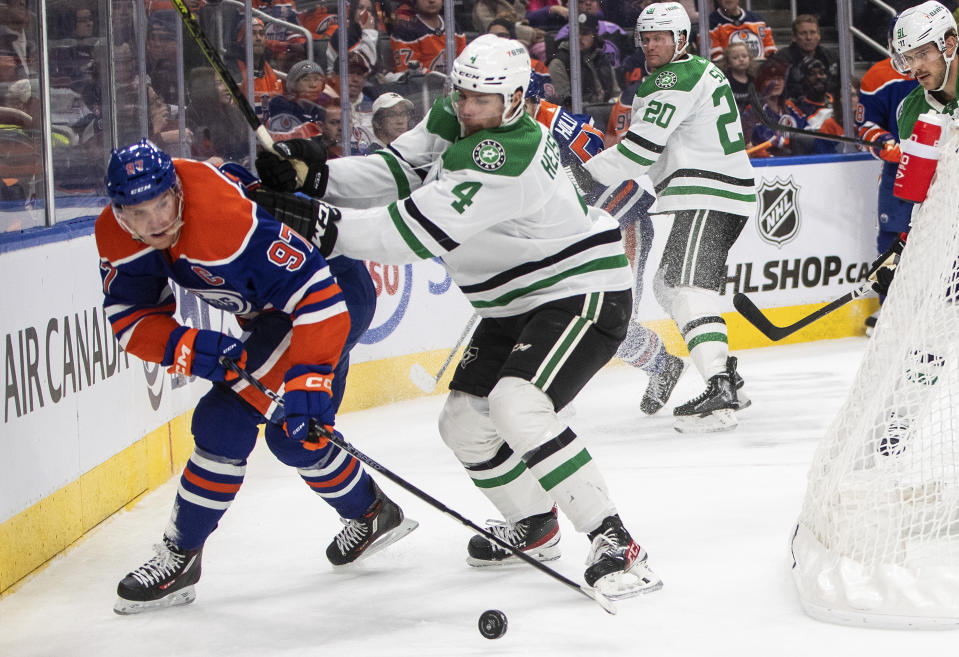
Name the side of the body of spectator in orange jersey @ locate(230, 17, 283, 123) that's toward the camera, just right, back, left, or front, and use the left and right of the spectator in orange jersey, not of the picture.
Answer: front

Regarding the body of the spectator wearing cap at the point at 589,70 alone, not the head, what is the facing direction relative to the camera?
toward the camera

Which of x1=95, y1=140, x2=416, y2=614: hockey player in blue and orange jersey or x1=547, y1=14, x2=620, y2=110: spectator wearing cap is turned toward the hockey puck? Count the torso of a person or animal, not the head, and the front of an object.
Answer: the spectator wearing cap

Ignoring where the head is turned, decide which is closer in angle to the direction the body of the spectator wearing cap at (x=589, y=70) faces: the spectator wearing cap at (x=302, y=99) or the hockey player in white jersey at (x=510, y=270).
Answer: the hockey player in white jersey

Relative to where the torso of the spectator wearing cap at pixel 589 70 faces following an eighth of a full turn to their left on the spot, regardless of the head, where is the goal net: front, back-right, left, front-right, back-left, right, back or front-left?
front-right

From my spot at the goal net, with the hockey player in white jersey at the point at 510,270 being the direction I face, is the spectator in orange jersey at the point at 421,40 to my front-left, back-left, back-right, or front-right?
front-right

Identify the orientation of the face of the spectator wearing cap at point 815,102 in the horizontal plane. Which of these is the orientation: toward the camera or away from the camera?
toward the camera

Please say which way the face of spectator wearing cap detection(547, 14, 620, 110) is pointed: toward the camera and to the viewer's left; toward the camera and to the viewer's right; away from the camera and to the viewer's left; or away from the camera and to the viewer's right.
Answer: toward the camera and to the viewer's left

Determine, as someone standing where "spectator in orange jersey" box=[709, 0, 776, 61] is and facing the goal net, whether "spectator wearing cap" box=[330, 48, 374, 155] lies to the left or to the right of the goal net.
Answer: right

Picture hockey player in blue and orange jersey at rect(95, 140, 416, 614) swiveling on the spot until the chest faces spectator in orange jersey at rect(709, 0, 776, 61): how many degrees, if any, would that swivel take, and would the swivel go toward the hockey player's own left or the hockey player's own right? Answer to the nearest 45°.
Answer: approximately 180°

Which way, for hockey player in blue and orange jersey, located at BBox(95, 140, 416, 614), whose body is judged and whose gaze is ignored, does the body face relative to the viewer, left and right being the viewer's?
facing the viewer and to the left of the viewer

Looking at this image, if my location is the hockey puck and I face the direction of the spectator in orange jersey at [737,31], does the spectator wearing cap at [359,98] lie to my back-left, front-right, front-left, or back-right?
front-left

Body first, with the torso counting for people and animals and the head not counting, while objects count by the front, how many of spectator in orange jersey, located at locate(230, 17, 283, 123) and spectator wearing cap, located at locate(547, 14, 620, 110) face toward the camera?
2

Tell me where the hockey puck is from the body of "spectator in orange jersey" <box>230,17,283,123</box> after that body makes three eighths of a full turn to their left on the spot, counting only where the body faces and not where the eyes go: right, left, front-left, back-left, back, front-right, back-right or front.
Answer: back-right
